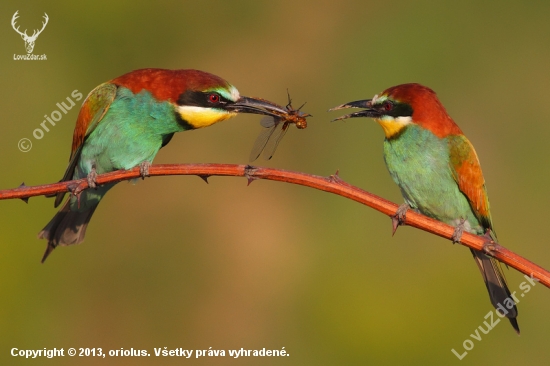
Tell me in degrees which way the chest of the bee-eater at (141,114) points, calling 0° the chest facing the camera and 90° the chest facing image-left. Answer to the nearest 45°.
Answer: approximately 315°

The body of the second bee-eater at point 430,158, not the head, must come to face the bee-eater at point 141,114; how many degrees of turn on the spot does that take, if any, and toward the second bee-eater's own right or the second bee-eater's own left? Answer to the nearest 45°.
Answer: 0° — it already faces it

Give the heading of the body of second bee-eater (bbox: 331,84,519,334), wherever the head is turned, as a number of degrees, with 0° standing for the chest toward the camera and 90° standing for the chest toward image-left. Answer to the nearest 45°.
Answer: approximately 45°

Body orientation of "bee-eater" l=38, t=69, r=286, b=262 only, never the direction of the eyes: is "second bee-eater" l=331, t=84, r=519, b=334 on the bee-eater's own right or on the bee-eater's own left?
on the bee-eater's own left
